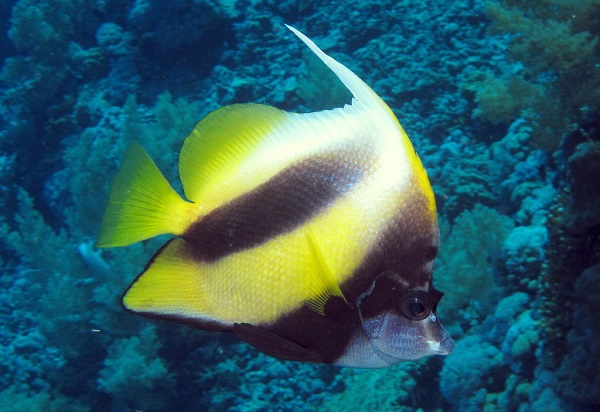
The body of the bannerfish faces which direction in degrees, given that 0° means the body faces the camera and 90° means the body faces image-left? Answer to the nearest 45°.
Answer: approximately 270°

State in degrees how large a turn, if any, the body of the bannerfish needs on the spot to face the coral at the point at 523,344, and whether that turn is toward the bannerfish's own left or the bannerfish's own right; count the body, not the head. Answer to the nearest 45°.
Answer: approximately 45° to the bannerfish's own left

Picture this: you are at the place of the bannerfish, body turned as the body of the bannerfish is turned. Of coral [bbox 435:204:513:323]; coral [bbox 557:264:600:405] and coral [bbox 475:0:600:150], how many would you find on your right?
0

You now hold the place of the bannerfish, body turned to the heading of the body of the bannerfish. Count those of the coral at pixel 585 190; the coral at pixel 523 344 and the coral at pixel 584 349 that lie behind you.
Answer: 0

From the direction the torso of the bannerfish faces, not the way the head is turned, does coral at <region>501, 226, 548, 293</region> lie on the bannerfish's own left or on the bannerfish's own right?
on the bannerfish's own left

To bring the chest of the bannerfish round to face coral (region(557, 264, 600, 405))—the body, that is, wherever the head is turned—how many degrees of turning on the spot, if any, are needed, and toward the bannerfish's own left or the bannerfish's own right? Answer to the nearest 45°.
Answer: approximately 45° to the bannerfish's own left

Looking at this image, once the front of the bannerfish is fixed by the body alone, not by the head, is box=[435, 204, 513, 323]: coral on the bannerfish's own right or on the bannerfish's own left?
on the bannerfish's own left

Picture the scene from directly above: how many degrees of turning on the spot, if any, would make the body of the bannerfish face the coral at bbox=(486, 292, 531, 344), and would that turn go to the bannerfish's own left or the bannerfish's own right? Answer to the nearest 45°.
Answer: approximately 45° to the bannerfish's own left

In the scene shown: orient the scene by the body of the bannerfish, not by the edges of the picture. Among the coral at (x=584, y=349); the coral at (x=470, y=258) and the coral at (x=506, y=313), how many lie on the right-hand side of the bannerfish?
0

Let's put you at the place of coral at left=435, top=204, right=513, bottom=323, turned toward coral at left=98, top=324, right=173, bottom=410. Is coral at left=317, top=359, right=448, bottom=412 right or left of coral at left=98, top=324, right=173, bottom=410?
left
